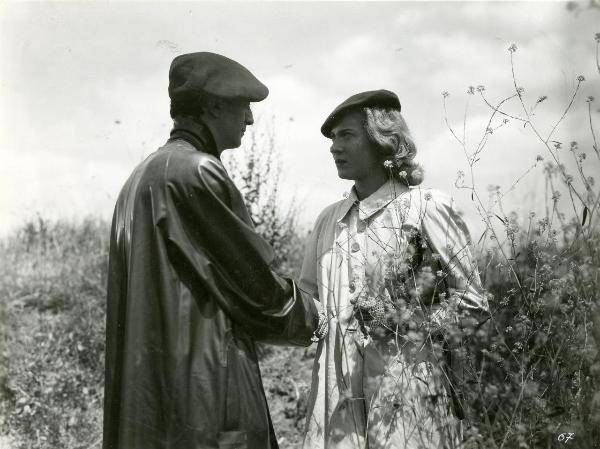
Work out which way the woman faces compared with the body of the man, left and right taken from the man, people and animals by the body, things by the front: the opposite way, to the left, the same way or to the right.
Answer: the opposite way

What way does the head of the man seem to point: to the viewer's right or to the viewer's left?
to the viewer's right

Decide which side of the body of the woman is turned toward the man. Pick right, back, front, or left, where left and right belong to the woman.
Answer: front

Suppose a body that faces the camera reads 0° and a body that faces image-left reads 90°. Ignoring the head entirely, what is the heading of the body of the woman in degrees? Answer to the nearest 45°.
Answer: approximately 45°

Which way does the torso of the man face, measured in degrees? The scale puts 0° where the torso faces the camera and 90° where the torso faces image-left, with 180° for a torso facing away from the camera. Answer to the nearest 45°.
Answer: approximately 225°

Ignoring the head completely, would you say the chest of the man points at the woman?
yes
